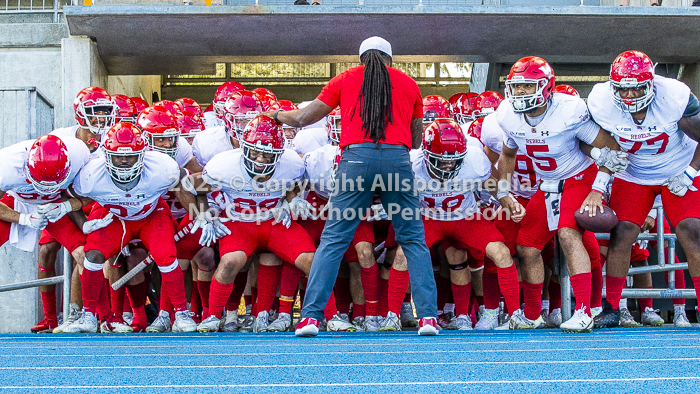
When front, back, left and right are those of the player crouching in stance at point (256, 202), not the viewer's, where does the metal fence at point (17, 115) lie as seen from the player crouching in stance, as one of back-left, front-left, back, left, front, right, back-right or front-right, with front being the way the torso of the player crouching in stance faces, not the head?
back-right

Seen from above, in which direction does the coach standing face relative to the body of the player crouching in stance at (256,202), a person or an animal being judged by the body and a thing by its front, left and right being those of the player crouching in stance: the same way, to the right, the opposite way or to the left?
the opposite way

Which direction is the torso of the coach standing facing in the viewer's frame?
away from the camera

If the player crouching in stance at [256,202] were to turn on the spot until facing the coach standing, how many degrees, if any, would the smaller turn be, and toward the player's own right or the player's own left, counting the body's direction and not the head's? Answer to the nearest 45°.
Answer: approximately 45° to the player's own left

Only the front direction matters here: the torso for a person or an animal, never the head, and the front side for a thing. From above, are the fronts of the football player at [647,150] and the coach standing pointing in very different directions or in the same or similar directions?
very different directions

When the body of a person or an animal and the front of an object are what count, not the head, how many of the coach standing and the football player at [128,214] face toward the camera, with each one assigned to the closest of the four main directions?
1

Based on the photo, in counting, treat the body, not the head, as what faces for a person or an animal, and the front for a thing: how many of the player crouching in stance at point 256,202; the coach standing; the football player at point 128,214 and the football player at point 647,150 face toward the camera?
3

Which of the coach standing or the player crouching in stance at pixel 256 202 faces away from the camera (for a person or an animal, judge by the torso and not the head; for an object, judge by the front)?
the coach standing

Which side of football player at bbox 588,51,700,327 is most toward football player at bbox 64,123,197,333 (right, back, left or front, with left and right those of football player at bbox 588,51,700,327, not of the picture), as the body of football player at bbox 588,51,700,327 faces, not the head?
right

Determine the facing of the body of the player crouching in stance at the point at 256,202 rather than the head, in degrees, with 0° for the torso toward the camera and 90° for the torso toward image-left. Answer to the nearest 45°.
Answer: approximately 0°

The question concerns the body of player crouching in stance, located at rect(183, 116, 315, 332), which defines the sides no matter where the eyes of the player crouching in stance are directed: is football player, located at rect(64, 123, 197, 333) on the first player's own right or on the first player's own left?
on the first player's own right

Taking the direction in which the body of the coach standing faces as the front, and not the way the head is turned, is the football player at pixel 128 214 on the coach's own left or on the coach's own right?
on the coach's own left

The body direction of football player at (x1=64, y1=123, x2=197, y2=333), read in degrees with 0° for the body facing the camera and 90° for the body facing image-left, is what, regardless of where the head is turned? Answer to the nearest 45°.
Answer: approximately 0°
